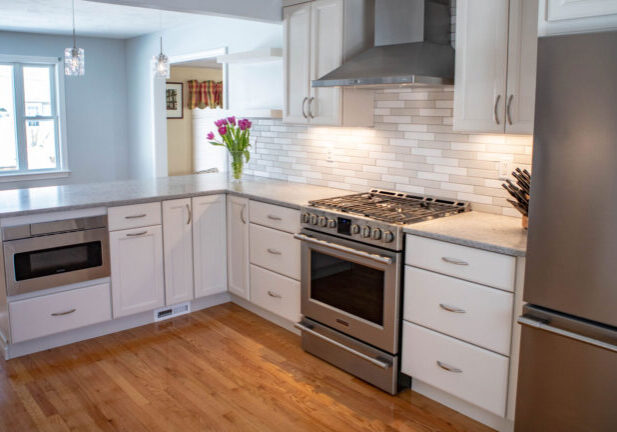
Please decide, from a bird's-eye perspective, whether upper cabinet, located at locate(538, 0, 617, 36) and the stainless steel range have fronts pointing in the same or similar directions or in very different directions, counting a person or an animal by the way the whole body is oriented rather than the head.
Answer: same or similar directions

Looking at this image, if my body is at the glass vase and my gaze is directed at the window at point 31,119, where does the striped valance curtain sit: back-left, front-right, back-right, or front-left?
front-right

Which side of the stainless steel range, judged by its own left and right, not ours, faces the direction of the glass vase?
right

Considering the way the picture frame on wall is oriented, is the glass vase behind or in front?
in front

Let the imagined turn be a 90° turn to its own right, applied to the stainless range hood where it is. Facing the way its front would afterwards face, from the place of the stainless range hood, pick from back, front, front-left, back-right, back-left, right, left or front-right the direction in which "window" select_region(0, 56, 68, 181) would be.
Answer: front

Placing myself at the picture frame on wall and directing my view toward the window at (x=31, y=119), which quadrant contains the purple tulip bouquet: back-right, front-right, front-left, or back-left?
front-left

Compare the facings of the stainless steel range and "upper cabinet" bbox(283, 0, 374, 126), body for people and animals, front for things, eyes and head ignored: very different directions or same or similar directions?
same or similar directions

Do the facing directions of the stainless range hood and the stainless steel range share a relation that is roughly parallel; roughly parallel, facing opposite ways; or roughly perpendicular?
roughly parallel

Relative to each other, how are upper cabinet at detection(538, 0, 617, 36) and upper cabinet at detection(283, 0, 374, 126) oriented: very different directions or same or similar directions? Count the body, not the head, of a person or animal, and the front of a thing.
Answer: same or similar directions

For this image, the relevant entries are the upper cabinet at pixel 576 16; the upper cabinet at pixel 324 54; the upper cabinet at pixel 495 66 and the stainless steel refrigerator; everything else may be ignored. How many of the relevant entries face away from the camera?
0

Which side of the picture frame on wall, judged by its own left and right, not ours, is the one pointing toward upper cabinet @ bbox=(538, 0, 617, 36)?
front

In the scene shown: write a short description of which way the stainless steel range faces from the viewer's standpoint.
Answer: facing the viewer and to the left of the viewer

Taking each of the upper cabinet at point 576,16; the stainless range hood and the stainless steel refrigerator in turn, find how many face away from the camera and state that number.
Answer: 0

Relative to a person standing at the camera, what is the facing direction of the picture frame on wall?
facing the viewer
